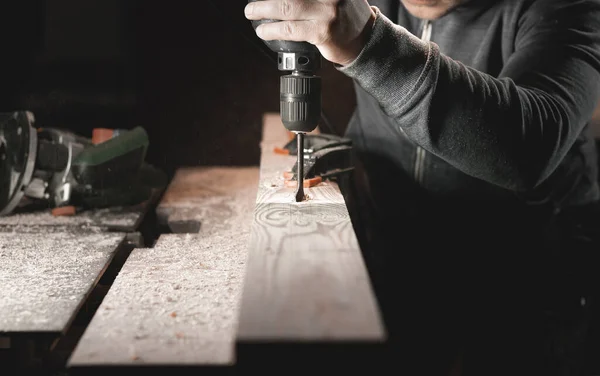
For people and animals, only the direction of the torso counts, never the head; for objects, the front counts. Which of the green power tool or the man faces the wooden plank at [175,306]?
the man

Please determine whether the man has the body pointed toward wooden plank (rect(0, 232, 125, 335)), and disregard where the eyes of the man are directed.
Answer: yes

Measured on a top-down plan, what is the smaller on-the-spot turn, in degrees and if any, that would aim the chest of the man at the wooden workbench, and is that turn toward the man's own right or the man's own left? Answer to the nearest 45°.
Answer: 0° — they already face it

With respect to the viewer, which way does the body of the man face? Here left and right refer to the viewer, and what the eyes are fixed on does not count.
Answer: facing the viewer and to the left of the viewer

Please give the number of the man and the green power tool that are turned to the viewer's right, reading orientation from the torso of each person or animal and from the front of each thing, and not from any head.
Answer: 0

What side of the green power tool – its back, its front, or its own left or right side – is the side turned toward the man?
back

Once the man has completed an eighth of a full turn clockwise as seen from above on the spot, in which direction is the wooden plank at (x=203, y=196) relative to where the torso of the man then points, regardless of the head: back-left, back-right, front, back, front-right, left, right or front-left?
front

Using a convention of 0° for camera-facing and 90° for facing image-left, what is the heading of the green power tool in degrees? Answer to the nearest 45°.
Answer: approximately 90°

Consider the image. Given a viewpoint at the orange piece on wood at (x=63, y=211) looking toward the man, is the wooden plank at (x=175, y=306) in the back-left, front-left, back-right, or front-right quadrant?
front-right

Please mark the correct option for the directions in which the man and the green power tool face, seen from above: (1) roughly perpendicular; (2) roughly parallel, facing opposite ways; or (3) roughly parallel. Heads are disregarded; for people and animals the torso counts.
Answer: roughly parallel

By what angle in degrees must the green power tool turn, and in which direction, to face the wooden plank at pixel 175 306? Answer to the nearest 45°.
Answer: approximately 90° to its left
